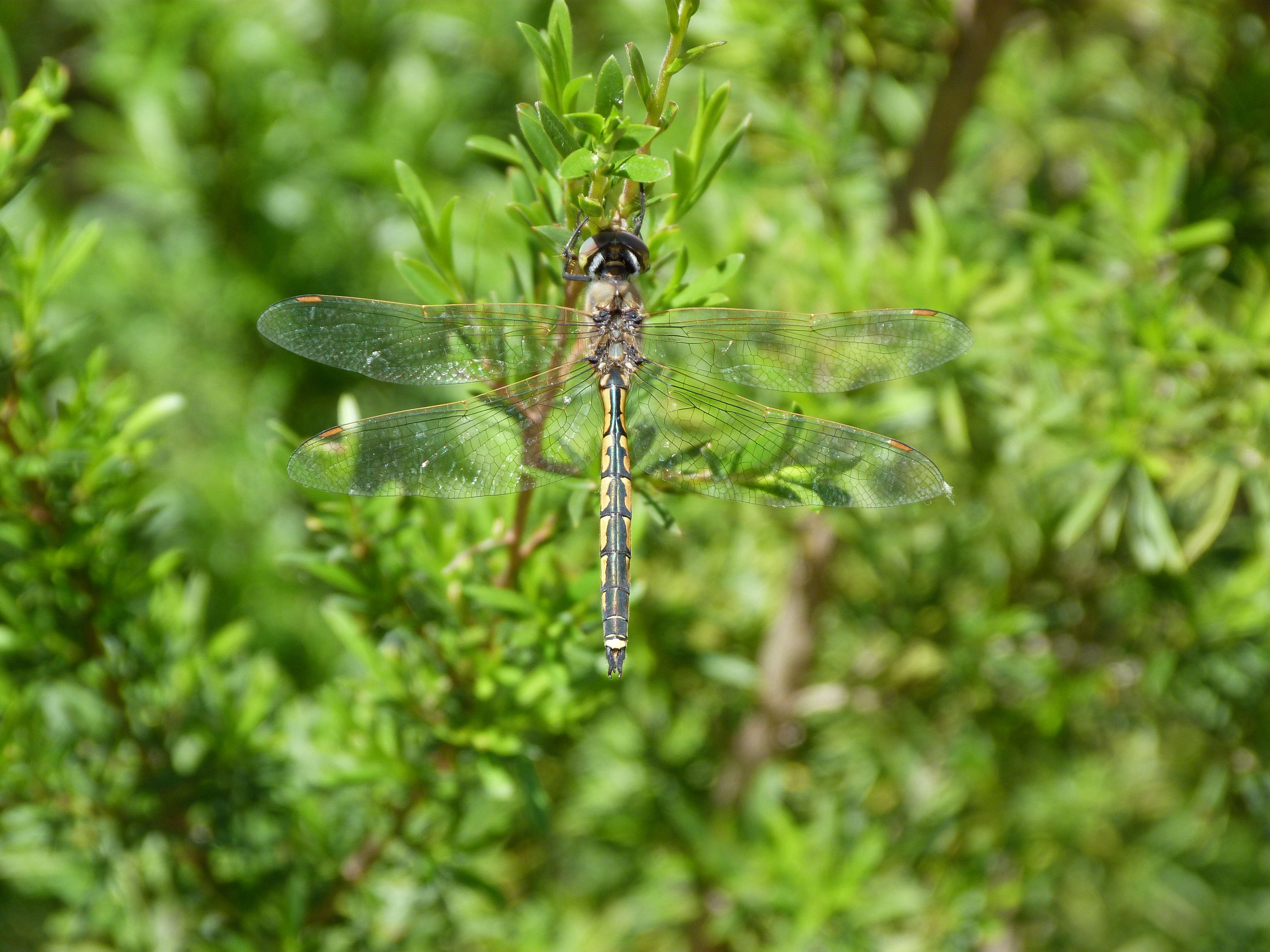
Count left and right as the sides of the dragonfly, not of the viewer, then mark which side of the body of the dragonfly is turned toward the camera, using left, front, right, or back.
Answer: back
